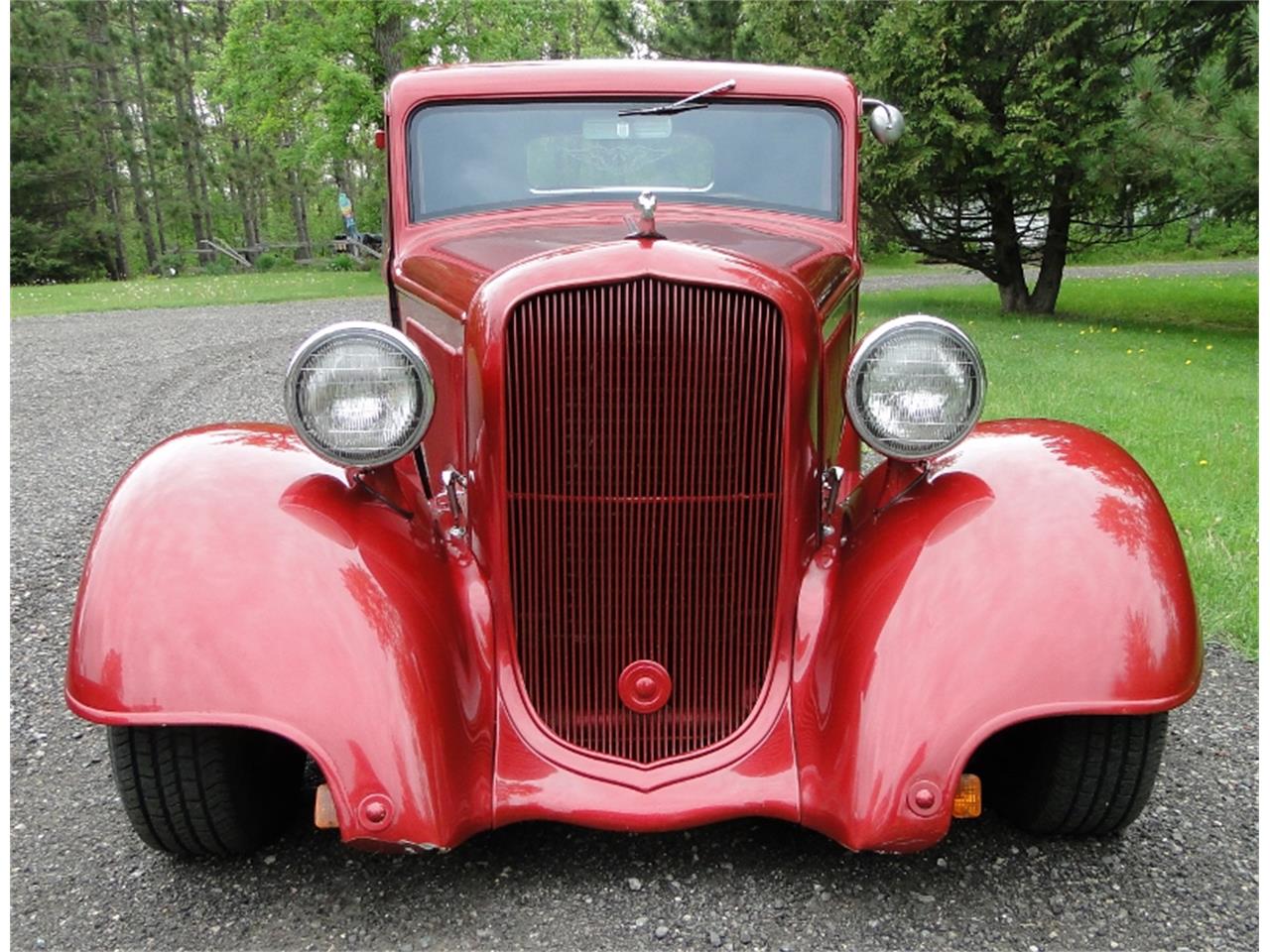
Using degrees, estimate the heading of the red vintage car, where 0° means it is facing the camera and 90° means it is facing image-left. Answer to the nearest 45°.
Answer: approximately 0°
